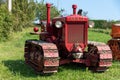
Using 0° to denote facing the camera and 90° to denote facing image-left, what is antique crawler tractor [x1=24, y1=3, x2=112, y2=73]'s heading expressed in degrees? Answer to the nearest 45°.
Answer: approximately 315°

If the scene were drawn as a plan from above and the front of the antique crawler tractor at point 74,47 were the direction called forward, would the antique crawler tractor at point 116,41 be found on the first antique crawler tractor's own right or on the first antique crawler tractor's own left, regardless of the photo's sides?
on the first antique crawler tractor's own left

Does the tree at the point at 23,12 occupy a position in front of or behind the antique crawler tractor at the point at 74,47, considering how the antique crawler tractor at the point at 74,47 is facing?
behind

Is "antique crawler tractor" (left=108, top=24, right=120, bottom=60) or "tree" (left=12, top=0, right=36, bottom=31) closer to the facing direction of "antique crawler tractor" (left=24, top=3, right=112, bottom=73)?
the antique crawler tractor
